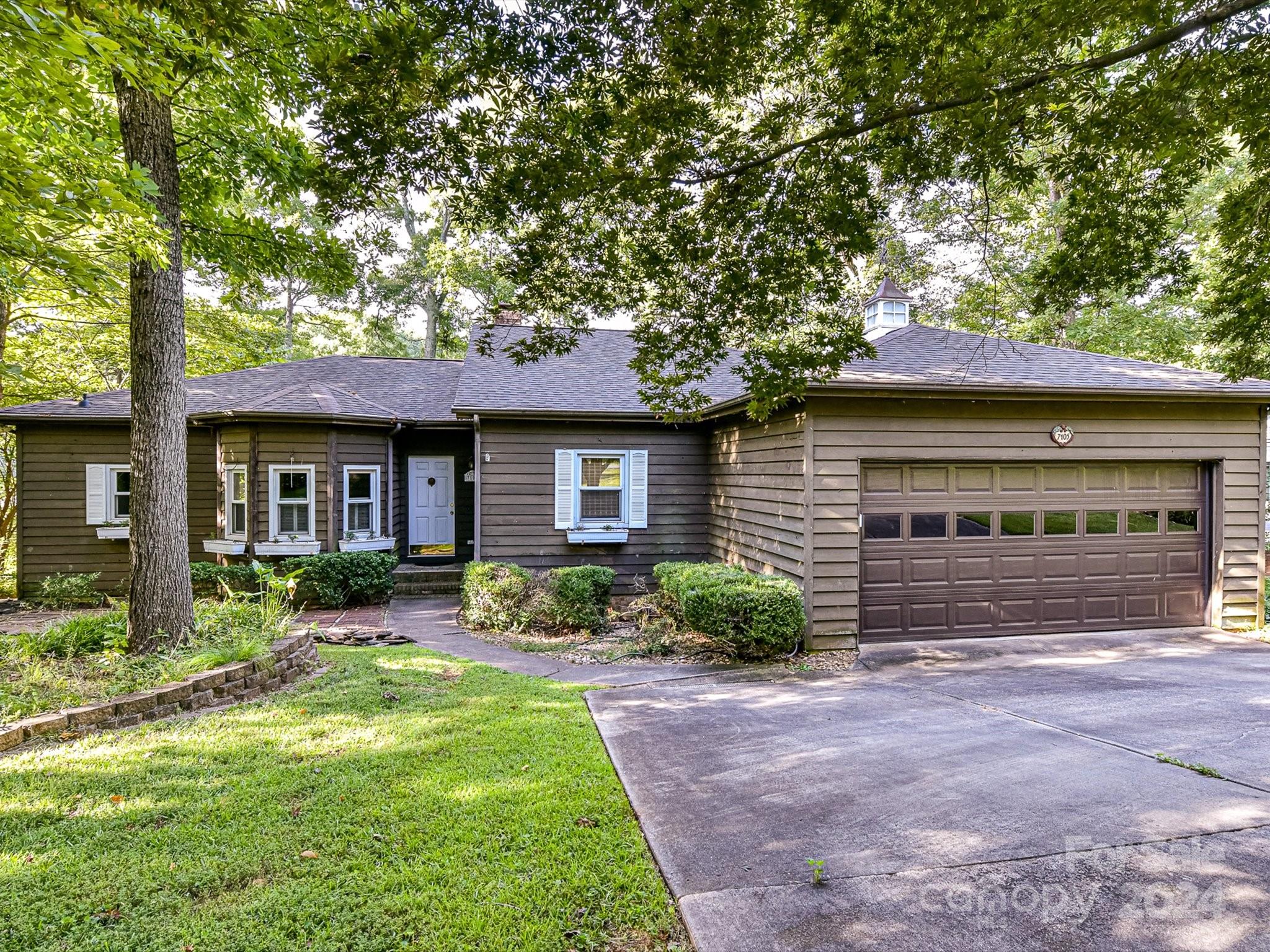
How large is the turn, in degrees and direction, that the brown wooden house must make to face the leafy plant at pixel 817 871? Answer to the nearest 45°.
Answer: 0° — it already faces it

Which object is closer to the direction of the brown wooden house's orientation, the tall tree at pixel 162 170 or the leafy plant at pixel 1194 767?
the leafy plant

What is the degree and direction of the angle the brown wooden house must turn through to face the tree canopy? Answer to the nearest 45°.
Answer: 0° — it already faces it

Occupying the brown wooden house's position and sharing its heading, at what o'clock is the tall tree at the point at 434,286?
The tall tree is roughly at 5 o'clock from the brown wooden house.

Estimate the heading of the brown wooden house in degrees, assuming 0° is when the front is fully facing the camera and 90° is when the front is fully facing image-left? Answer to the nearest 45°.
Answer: approximately 0°

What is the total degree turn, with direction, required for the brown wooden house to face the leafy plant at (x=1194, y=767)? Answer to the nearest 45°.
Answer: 0° — it already faces it

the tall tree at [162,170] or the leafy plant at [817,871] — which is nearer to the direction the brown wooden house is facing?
the leafy plant
